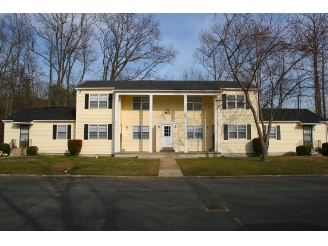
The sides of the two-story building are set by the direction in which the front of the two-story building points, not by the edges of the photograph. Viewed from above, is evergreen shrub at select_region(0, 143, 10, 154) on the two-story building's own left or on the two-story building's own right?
on the two-story building's own right

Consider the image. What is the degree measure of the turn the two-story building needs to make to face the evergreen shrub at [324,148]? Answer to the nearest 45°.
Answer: approximately 90° to its left

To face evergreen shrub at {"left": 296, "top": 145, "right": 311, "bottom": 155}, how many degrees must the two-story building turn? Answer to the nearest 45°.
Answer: approximately 90° to its left

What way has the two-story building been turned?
toward the camera
